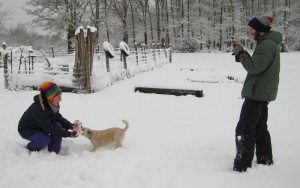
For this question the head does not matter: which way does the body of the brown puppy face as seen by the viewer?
to the viewer's left

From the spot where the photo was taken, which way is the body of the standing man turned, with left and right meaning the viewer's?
facing to the left of the viewer

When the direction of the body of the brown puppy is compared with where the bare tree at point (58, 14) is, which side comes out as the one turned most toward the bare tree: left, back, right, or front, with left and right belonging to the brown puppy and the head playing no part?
right

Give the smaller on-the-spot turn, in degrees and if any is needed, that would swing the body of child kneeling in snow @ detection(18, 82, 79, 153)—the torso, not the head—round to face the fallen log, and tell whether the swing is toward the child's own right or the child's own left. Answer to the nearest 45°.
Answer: approximately 45° to the child's own left

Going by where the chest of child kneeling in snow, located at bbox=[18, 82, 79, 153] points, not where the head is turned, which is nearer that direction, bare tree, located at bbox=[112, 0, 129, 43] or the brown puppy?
the brown puppy

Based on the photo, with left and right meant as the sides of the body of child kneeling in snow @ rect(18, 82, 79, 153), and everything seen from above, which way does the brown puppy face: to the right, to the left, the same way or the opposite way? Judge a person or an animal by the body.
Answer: the opposite way

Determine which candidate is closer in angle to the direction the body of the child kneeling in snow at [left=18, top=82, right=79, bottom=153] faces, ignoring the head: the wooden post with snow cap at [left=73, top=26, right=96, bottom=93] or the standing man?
the standing man

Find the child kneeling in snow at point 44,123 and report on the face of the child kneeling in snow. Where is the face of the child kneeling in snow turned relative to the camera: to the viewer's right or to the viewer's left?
to the viewer's right

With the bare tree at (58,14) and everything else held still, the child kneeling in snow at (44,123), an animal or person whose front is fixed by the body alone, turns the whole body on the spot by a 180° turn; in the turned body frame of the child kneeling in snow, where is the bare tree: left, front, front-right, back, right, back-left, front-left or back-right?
right

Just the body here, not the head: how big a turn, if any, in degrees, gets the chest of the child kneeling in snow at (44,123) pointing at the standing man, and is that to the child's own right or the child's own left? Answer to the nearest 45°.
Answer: approximately 45° to the child's own right

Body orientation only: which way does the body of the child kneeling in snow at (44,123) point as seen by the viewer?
to the viewer's right
